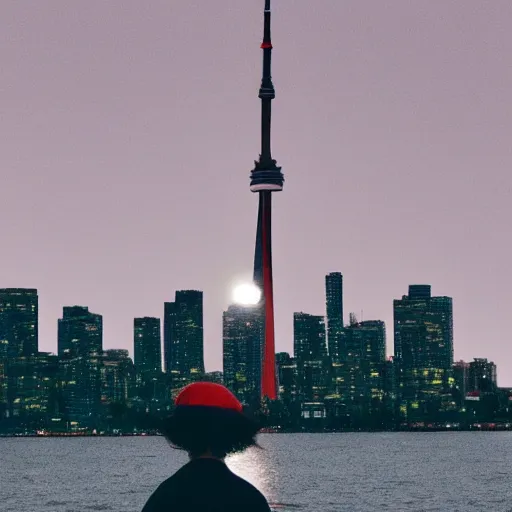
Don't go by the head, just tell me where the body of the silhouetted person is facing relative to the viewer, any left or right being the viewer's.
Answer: facing away from the viewer

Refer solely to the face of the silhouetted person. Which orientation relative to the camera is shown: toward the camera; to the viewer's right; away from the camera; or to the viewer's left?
away from the camera
